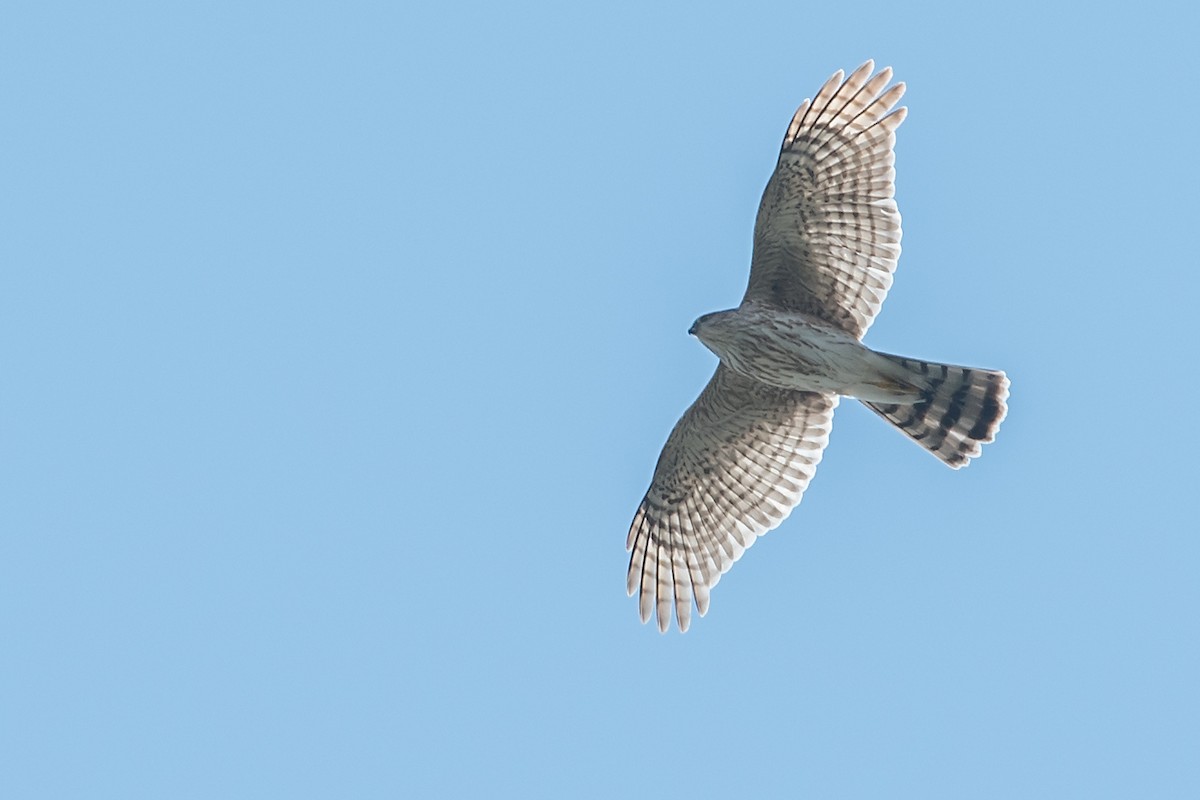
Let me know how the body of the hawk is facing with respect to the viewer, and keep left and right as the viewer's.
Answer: facing to the left of the viewer
